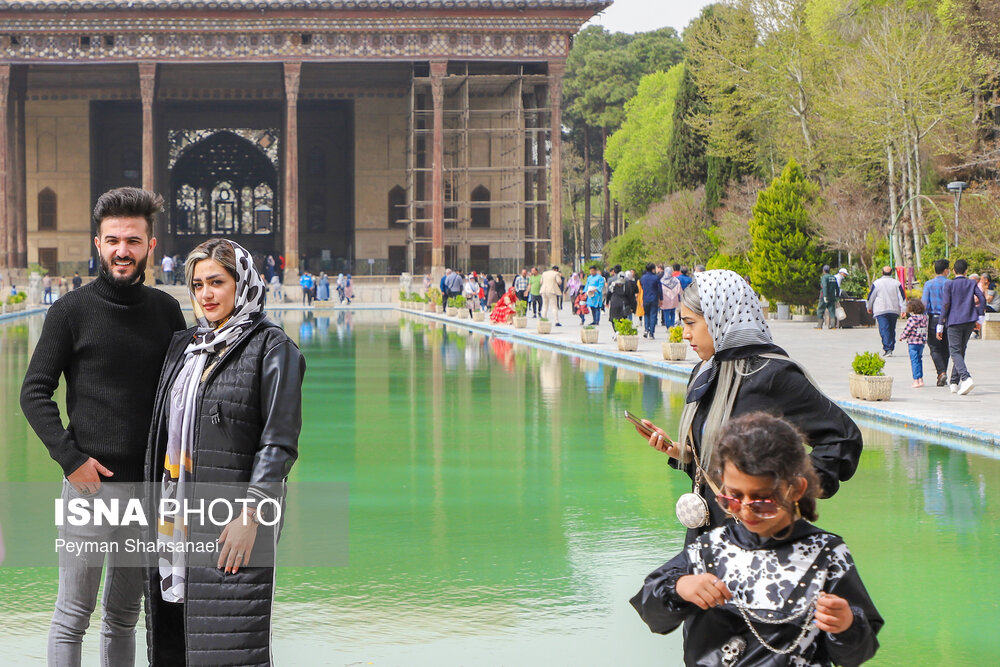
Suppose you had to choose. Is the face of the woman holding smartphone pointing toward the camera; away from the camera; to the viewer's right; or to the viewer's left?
to the viewer's left

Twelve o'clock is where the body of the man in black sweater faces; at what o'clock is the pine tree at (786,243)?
The pine tree is roughly at 7 o'clock from the man in black sweater.

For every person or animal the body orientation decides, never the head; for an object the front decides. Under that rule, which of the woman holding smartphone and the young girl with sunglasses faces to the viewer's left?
the woman holding smartphone

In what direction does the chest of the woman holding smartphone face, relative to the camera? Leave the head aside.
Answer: to the viewer's left

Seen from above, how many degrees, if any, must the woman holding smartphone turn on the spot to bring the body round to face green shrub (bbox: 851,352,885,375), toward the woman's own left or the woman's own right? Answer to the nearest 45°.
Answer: approximately 90° to the woman's own right

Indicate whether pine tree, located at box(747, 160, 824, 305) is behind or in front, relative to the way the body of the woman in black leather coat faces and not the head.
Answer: behind

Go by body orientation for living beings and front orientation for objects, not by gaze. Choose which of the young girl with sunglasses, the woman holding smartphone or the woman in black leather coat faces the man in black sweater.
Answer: the woman holding smartphone

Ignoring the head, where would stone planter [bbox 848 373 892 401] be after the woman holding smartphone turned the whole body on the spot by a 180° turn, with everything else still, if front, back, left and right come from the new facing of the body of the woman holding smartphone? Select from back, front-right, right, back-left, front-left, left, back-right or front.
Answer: left

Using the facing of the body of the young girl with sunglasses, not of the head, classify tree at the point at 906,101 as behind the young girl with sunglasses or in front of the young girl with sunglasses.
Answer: behind

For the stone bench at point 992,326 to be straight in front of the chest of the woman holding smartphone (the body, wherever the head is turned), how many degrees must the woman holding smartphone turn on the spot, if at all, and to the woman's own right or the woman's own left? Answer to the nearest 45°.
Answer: approximately 90° to the woman's own right
